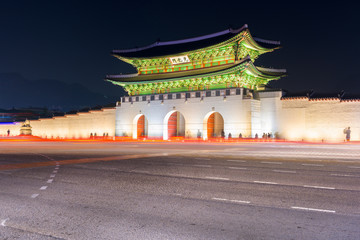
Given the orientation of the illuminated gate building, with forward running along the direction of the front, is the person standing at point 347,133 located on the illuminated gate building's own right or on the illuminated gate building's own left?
on the illuminated gate building's own left

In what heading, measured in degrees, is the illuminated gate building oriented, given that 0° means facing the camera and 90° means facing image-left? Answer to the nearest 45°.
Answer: approximately 45°

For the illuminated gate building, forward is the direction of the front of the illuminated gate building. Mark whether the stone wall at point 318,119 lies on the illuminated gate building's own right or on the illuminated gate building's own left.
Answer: on the illuminated gate building's own left
